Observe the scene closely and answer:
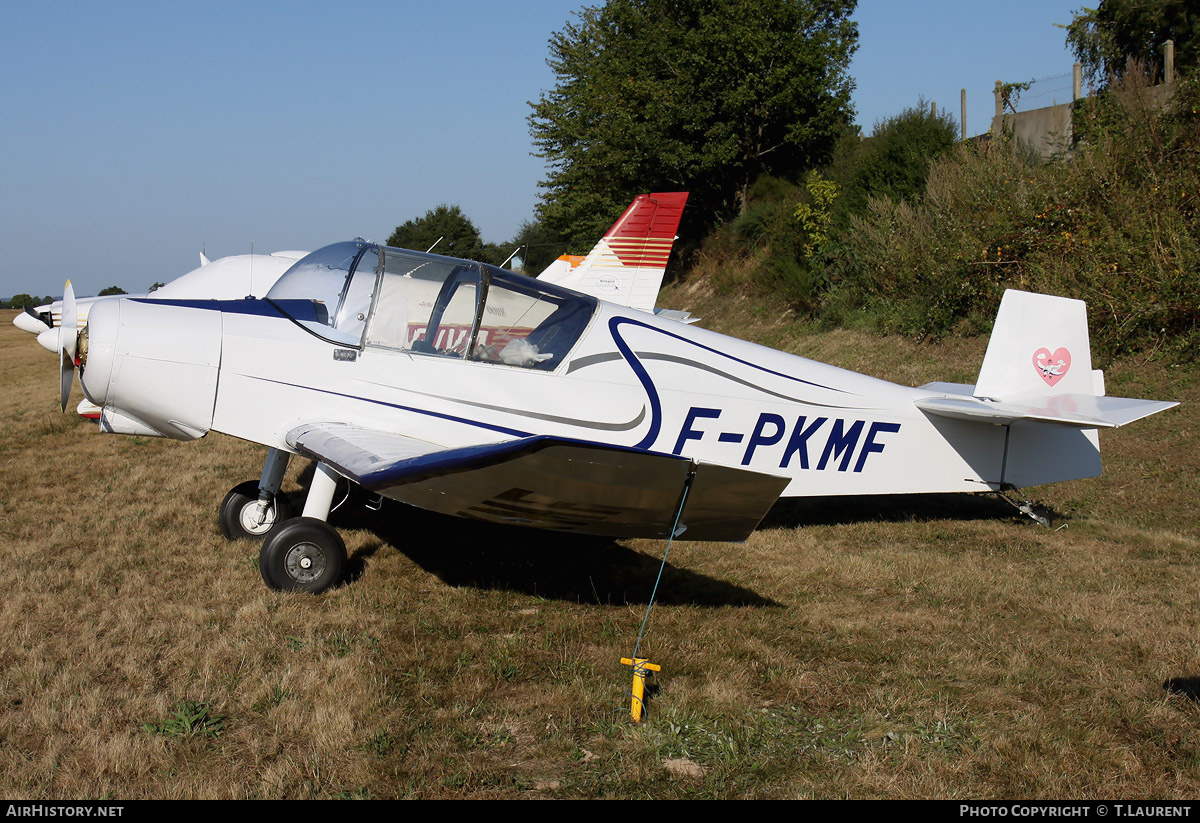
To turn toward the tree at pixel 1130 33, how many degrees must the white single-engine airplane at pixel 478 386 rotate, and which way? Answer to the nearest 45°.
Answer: approximately 135° to its right

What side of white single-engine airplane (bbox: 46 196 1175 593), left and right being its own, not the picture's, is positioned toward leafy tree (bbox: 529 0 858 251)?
right

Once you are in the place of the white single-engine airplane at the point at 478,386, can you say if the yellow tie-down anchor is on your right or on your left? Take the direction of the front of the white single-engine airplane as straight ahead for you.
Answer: on your left

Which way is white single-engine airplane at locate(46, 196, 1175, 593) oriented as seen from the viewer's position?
to the viewer's left

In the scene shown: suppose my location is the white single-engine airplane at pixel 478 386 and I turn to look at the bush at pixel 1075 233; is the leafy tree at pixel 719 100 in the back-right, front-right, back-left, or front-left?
front-left

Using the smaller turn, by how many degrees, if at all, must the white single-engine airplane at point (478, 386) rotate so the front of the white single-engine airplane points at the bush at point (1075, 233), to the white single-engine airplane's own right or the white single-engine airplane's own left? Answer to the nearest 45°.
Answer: approximately 135° to the white single-engine airplane's own right

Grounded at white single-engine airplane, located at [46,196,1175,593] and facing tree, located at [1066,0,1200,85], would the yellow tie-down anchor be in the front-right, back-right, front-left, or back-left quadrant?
back-right
